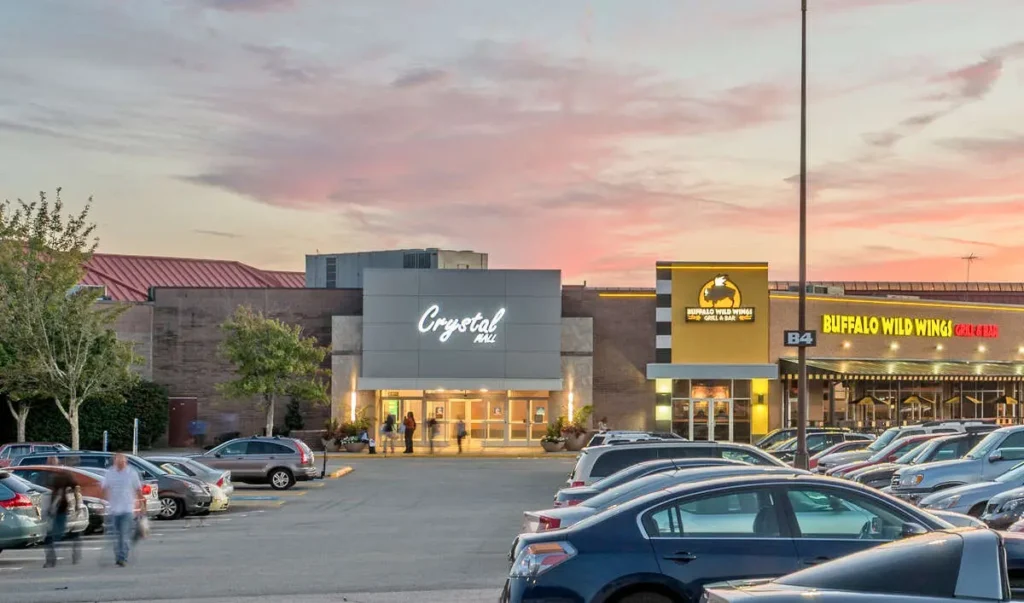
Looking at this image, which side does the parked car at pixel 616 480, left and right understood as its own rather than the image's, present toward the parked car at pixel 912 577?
right

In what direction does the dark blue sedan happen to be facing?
to the viewer's right

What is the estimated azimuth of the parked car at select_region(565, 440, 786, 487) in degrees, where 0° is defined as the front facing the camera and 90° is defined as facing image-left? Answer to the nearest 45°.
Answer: approximately 270°

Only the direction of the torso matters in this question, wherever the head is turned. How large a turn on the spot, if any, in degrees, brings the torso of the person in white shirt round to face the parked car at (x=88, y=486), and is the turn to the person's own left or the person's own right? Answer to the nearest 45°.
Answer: approximately 180°

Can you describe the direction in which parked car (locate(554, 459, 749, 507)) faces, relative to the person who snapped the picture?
facing to the right of the viewer

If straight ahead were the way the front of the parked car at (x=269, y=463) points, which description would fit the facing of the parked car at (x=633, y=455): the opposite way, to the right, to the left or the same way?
the opposite way
